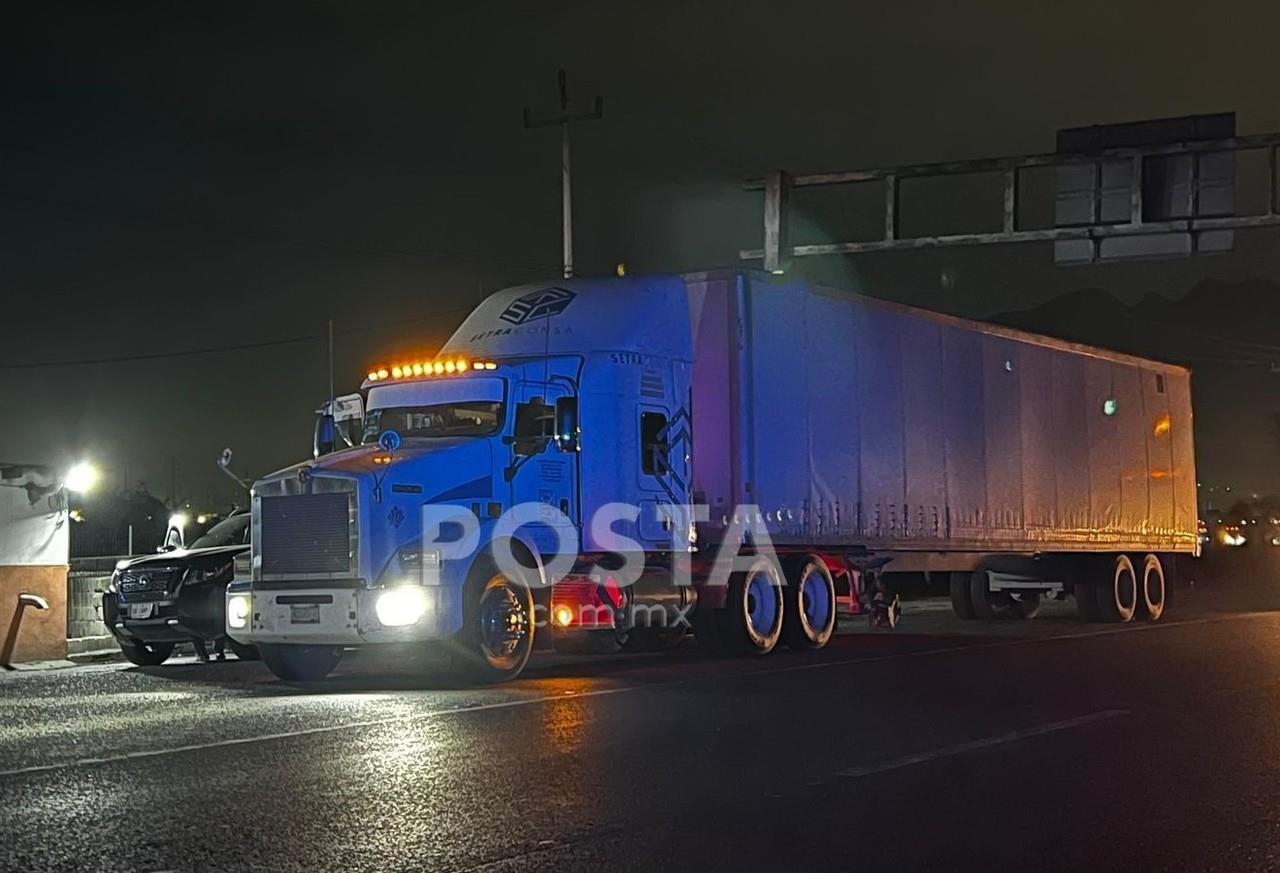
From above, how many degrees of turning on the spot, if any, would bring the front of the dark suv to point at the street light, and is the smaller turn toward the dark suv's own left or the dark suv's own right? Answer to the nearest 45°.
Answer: approximately 90° to the dark suv's own right

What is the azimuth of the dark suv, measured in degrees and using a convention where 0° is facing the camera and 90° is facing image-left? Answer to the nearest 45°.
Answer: approximately 45°

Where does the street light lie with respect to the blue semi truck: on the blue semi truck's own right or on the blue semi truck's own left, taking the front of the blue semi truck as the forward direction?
on the blue semi truck's own right

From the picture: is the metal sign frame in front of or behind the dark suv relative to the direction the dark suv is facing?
behind

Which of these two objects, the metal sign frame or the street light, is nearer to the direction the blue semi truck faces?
the street light

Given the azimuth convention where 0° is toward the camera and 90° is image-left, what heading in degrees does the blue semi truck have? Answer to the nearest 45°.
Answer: approximately 45°

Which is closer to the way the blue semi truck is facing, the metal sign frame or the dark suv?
the dark suv
